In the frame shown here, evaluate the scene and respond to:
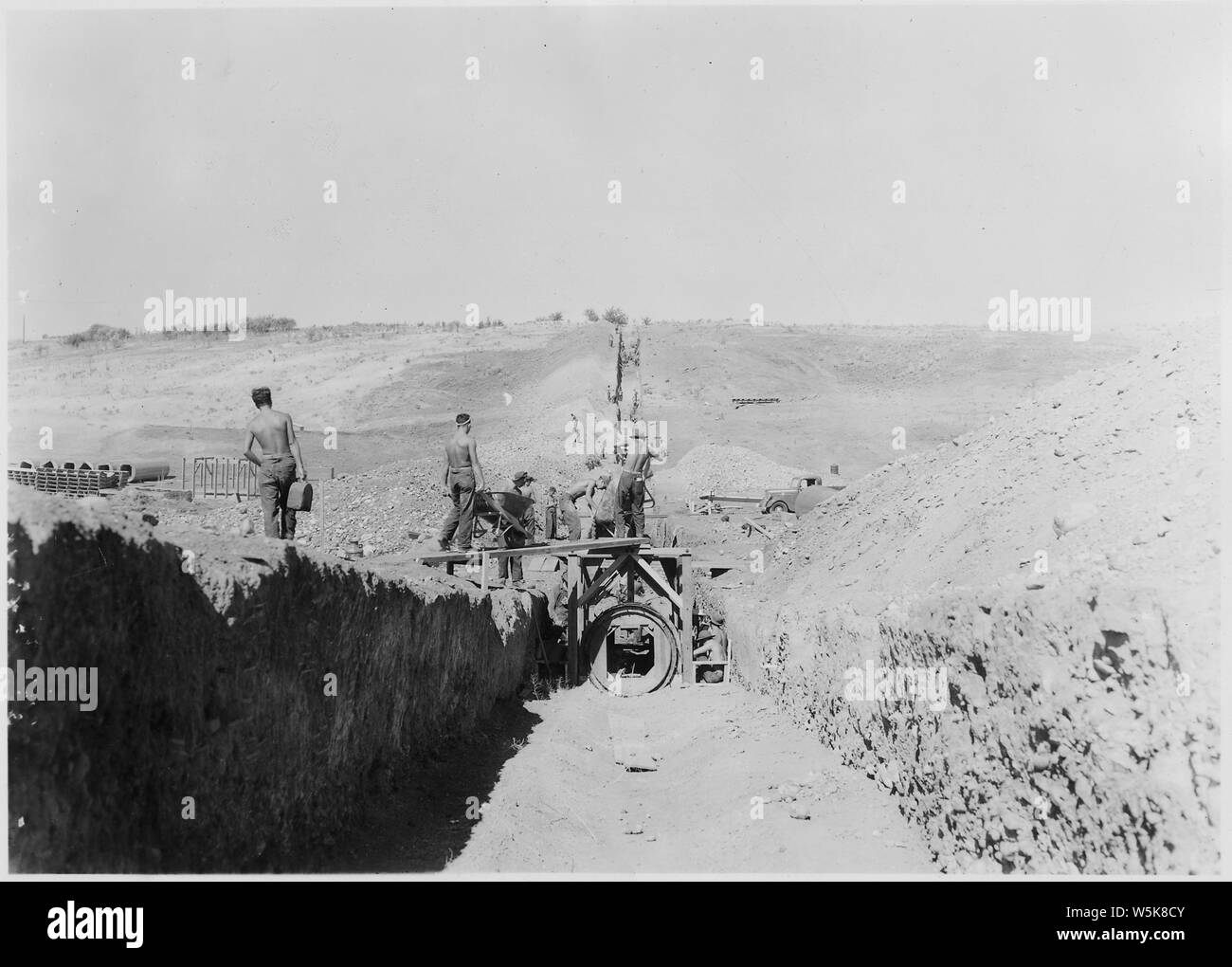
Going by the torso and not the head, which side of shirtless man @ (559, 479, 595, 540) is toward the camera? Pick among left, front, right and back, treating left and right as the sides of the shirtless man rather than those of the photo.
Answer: right

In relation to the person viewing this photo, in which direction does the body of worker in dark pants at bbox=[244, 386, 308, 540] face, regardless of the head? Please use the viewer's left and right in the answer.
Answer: facing away from the viewer

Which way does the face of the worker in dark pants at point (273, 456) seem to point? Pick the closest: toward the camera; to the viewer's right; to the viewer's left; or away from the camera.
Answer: away from the camera

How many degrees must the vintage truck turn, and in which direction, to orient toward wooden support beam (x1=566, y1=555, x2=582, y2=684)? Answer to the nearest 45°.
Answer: approximately 90° to its left

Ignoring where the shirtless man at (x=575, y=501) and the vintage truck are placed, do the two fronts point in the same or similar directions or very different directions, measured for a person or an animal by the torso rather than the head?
very different directions

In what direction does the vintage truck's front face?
to the viewer's left
